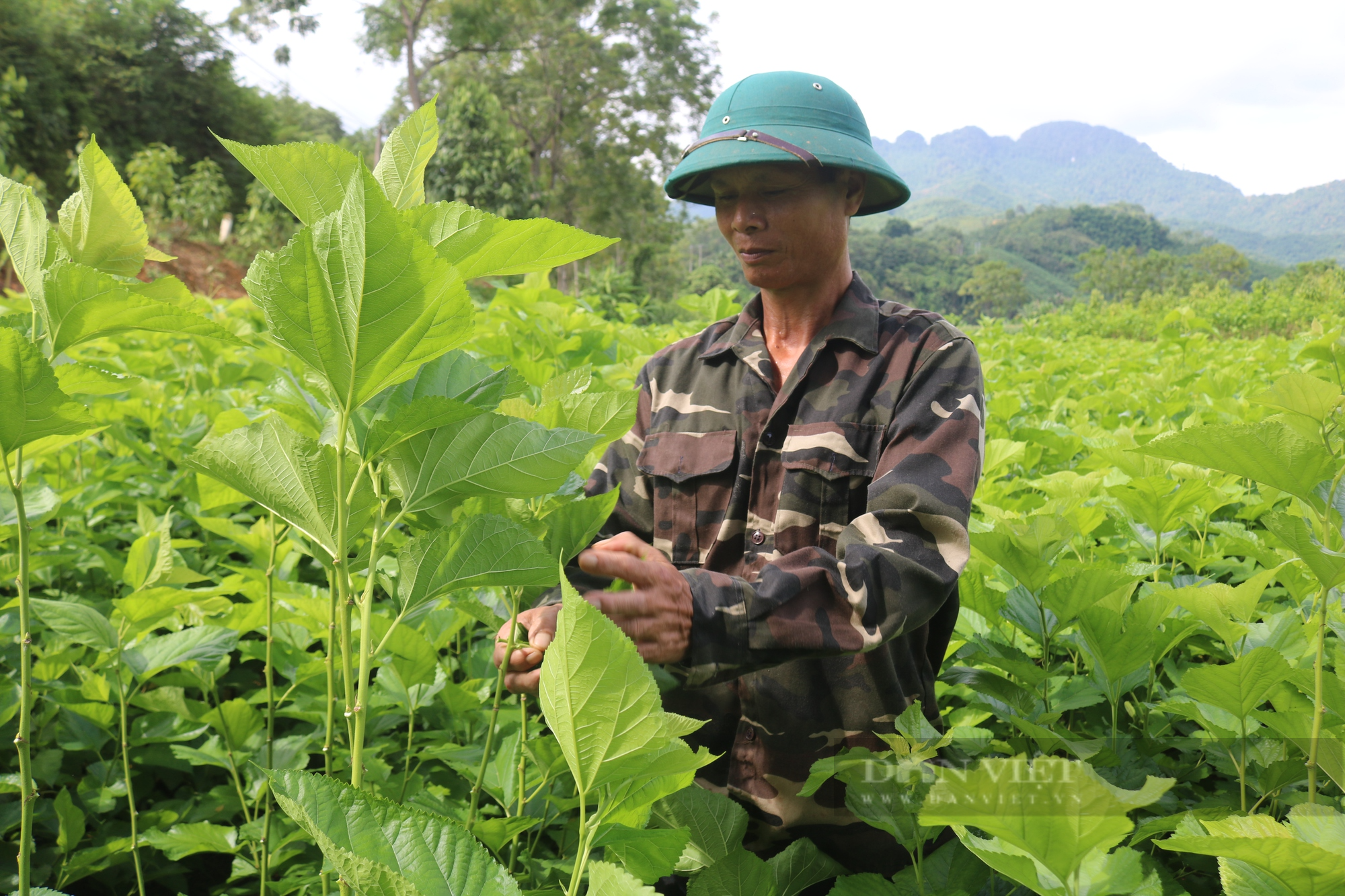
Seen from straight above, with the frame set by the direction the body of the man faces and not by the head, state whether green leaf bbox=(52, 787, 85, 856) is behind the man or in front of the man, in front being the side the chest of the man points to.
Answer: in front

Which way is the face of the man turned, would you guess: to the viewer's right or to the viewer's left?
to the viewer's left

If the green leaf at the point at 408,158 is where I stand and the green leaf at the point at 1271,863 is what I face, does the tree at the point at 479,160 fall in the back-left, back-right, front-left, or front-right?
back-left

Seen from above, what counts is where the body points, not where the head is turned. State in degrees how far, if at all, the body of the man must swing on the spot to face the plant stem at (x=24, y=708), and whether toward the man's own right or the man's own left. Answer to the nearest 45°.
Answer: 0° — they already face it

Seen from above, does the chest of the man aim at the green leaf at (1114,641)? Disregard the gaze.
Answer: no

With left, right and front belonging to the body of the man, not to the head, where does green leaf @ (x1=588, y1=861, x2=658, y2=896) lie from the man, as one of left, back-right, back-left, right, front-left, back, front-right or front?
front-left

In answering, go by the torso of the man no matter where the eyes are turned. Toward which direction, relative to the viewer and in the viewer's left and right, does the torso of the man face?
facing the viewer and to the left of the viewer

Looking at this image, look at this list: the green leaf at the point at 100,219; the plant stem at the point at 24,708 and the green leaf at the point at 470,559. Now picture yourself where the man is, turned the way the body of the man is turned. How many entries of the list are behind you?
0

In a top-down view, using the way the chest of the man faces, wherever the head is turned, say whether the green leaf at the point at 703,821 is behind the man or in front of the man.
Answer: in front

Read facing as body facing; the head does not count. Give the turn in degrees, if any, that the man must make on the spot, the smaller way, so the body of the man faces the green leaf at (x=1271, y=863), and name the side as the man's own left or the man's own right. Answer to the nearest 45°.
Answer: approximately 45° to the man's own left

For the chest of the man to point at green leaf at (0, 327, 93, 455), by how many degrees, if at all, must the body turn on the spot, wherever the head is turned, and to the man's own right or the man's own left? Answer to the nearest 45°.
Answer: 0° — they already face it
